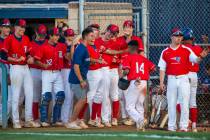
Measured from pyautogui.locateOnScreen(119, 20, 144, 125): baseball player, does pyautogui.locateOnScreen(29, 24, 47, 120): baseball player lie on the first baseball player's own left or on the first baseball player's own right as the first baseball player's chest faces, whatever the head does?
on the first baseball player's own right

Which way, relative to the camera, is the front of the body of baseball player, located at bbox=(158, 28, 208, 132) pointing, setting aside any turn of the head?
toward the camera

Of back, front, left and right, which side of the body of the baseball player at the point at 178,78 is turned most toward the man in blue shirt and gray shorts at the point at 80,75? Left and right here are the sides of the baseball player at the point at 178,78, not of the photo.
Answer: right

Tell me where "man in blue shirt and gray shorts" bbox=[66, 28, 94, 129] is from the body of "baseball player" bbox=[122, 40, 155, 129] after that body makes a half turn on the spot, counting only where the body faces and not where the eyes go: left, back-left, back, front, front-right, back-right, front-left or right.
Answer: right

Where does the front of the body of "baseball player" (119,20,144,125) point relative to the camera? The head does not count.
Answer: toward the camera

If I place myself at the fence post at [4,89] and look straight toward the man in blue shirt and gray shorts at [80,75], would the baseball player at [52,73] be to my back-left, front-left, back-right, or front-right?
front-left

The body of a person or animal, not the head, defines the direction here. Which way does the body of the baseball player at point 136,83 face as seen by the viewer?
away from the camera
